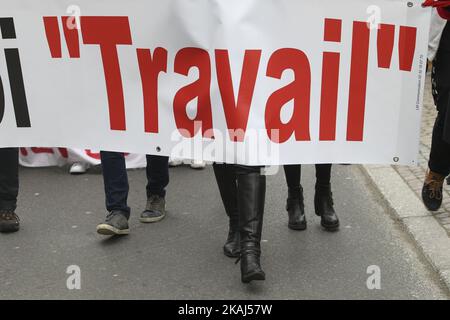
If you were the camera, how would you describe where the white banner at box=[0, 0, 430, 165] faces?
facing the viewer
